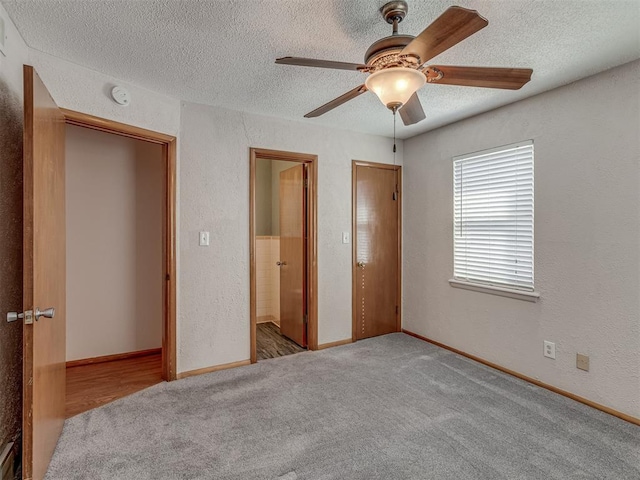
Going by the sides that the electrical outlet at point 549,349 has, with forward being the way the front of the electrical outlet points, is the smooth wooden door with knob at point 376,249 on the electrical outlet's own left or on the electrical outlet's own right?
on the electrical outlet's own right

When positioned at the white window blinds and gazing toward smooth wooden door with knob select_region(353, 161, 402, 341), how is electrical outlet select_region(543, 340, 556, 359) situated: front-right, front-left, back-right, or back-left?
back-left

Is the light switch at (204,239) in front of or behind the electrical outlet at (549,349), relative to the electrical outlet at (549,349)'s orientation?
in front

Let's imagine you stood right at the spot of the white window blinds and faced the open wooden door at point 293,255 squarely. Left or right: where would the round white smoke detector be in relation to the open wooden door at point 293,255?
left

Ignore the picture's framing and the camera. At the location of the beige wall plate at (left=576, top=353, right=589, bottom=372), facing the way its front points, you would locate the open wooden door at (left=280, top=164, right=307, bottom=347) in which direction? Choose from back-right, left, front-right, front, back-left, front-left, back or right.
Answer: front-right

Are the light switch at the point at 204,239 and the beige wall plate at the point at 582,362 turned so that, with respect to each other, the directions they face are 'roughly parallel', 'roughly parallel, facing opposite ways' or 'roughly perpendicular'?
roughly perpendicular

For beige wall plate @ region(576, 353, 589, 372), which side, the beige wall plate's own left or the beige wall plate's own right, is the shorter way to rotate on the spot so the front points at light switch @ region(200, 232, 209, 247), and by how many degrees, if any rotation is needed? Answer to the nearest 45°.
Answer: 0° — it already faces it

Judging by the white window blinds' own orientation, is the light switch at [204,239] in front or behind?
in front

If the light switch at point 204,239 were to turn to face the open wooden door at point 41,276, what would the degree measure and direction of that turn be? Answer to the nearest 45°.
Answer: approximately 45° to its right

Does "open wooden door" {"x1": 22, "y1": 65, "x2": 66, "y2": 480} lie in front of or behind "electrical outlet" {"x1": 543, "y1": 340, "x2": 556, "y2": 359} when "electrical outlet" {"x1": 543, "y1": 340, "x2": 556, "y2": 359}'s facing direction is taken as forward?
in front
